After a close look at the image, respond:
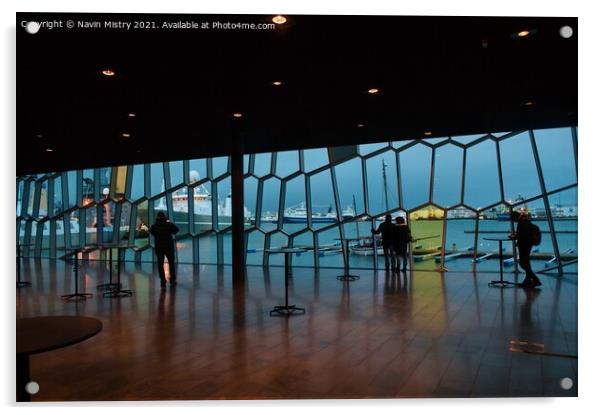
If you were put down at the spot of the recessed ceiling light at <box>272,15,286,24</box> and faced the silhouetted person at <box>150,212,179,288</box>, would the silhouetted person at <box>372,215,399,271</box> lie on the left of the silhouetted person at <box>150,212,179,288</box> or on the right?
right

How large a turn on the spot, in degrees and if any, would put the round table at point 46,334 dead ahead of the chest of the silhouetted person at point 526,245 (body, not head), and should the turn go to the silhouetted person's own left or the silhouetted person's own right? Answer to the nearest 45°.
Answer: approximately 90° to the silhouetted person's own left

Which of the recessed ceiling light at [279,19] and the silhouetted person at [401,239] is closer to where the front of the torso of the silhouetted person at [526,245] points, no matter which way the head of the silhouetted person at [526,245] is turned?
the silhouetted person

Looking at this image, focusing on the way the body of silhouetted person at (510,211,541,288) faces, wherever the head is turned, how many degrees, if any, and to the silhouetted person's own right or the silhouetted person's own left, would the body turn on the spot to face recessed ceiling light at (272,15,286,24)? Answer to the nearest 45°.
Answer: approximately 90° to the silhouetted person's own left

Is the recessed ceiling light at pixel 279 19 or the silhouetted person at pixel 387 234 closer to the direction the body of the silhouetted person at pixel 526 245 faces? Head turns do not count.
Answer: the silhouetted person

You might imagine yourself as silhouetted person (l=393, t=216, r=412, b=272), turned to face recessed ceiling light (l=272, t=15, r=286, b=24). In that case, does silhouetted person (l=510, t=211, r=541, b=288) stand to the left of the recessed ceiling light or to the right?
left

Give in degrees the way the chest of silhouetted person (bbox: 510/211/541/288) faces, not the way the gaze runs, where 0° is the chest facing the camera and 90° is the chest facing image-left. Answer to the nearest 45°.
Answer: approximately 90°

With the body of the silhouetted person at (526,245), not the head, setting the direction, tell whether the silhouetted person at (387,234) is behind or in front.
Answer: in front

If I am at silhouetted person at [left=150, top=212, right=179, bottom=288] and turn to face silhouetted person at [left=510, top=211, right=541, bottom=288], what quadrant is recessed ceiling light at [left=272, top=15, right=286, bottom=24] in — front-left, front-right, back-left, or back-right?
front-right
